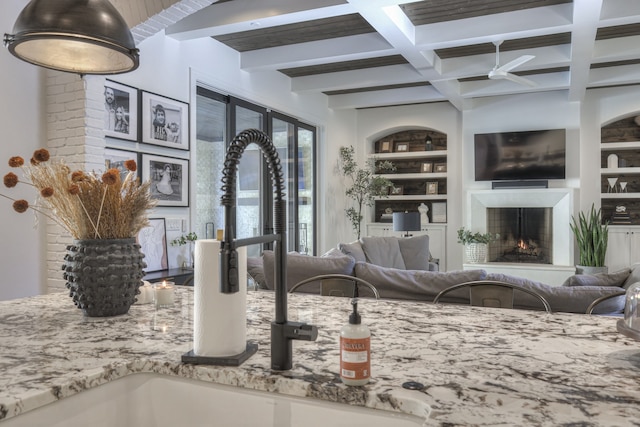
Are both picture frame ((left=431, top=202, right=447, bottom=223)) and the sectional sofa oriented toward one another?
yes

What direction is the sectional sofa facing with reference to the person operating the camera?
facing away from the viewer

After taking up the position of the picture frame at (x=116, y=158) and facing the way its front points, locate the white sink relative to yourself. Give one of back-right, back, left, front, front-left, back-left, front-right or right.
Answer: front-right

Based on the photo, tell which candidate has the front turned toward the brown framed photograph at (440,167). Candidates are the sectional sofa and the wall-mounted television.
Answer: the sectional sofa

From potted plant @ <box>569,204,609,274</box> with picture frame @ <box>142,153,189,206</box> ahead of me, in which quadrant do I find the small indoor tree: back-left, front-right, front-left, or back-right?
front-right

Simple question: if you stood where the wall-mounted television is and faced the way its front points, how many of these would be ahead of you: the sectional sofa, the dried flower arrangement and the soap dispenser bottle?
3

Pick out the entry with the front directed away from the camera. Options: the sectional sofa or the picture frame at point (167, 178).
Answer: the sectional sofa

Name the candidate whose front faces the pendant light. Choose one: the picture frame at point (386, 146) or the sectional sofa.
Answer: the picture frame

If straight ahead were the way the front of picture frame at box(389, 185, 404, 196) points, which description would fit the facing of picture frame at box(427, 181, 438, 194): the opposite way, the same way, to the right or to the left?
the same way

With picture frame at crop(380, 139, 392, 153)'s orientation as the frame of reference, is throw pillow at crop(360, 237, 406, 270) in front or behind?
in front

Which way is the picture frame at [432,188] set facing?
toward the camera

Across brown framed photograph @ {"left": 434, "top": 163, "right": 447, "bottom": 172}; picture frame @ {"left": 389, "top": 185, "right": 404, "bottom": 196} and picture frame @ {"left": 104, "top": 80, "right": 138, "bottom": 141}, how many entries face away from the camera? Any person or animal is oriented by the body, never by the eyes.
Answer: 0

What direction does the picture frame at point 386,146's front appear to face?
toward the camera

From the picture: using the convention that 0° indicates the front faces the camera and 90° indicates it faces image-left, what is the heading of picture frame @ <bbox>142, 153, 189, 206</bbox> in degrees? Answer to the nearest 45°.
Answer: approximately 315°

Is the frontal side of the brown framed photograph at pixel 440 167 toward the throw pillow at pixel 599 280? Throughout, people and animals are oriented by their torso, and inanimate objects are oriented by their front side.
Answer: yes

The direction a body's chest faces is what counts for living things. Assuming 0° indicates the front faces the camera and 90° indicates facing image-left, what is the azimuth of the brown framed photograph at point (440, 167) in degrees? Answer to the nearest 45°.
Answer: approximately 0°

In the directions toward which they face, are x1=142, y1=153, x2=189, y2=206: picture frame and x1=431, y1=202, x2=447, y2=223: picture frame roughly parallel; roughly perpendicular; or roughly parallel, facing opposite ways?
roughly perpendicular

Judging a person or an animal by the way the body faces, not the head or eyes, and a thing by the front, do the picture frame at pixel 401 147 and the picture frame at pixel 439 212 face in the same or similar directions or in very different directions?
same or similar directions

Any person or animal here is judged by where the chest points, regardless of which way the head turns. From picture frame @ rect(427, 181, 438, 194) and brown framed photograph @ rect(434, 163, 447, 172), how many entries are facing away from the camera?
0

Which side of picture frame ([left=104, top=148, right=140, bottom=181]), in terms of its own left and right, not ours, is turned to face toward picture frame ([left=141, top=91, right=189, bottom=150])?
left
